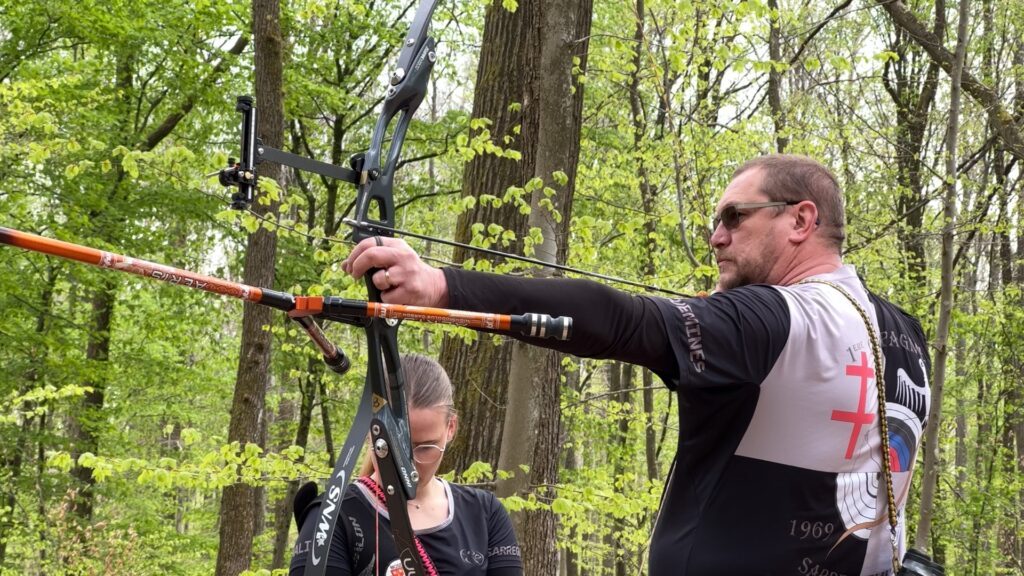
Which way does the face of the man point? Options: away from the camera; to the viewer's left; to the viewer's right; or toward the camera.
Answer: to the viewer's left

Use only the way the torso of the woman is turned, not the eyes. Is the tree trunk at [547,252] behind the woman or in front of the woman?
behind

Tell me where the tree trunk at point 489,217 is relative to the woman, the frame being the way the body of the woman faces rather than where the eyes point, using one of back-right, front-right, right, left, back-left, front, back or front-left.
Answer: back

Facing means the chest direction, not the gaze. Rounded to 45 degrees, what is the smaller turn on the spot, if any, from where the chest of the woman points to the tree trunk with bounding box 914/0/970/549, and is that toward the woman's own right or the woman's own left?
approximately 135° to the woman's own left

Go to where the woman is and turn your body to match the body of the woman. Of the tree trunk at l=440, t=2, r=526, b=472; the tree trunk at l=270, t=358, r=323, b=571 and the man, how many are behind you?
2

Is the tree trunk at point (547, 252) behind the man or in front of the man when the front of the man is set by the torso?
in front

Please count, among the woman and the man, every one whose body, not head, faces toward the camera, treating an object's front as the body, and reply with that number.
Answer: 1

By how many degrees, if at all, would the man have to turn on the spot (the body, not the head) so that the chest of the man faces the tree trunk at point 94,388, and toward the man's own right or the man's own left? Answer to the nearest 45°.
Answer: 0° — they already face it

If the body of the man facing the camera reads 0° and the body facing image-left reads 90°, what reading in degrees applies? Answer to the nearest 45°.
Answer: approximately 135°

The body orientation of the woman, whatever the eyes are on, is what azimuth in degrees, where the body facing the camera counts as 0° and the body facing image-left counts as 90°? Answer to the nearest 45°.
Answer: approximately 0°

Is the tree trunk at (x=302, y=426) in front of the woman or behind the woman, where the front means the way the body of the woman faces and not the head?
behind

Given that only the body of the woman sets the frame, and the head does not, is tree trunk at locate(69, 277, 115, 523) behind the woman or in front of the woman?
behind

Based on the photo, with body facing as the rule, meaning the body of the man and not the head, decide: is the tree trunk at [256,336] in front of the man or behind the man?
in front
